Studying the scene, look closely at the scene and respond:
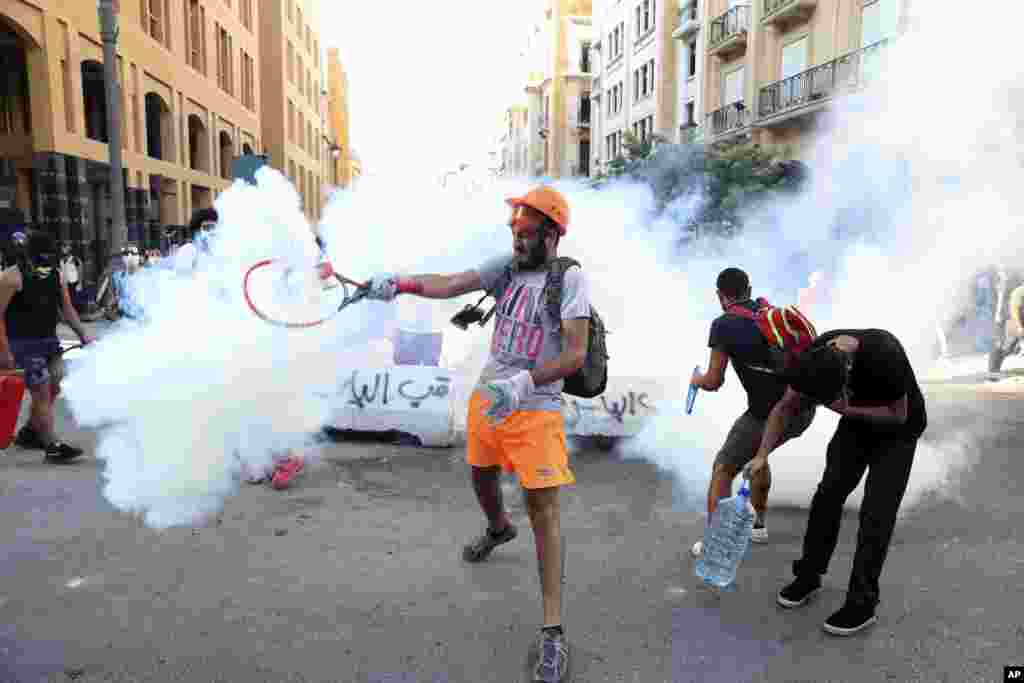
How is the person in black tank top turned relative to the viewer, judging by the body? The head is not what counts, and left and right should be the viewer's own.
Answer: facing the viewer and to the right of the viewer

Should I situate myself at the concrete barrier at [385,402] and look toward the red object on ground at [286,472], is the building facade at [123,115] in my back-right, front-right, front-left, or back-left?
back-right

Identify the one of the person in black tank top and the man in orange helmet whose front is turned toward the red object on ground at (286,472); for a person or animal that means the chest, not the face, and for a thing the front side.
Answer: the person in black tank top

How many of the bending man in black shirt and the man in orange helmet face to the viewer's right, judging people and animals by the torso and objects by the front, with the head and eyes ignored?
0

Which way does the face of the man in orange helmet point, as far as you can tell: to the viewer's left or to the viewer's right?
to the viewer's left

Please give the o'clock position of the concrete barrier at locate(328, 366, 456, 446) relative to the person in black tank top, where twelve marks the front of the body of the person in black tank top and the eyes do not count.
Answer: The concrete barrier is roughly at 11 o'clock from the person in black tank top.

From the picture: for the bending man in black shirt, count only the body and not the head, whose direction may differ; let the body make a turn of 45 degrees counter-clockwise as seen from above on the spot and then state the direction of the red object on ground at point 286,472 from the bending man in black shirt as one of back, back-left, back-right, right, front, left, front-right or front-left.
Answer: right

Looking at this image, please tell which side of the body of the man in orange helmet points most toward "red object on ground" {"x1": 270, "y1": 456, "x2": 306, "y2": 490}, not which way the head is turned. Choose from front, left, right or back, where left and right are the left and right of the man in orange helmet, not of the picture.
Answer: right

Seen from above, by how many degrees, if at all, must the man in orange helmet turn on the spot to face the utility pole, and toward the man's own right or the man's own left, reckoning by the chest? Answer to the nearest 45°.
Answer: approximately 90° to the man's own right

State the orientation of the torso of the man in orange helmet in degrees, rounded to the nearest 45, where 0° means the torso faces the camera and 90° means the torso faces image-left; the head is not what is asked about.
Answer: approximately 45°

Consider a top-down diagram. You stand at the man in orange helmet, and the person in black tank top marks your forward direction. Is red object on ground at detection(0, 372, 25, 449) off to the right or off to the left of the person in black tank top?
left

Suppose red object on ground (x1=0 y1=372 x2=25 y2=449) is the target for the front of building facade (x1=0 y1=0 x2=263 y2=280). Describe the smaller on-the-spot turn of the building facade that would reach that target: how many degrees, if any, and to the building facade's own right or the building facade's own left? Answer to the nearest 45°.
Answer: approximately 45° to the building facade's own right

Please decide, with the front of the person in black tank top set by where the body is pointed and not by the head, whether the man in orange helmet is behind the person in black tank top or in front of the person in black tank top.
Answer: in front

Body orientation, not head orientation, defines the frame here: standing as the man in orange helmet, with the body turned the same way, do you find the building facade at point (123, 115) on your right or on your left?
on your right

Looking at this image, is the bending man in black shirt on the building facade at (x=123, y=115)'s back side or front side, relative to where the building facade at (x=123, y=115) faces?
on the front side

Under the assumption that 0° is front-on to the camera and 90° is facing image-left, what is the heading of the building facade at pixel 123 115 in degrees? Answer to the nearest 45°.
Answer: approximately 315°
